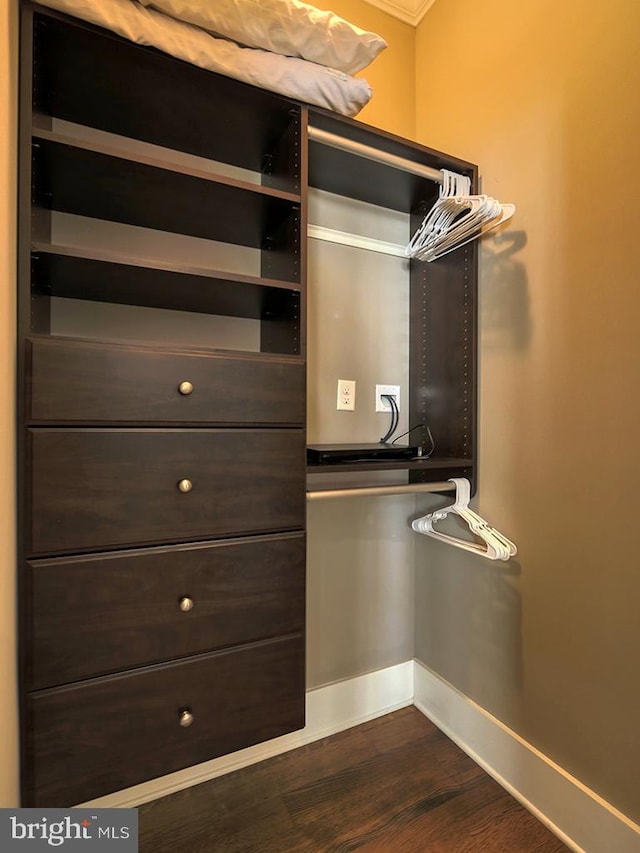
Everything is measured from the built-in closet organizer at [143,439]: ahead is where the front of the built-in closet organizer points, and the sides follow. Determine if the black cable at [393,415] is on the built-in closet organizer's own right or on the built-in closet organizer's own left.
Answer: on the built-in closet organizer's own left

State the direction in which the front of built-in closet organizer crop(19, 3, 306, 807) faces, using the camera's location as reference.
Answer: facing the viewer and to the right of the viewer

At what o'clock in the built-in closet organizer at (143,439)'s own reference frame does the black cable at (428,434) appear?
The black cable is roughly at 10 o'clock from the built-in closet organizer.
